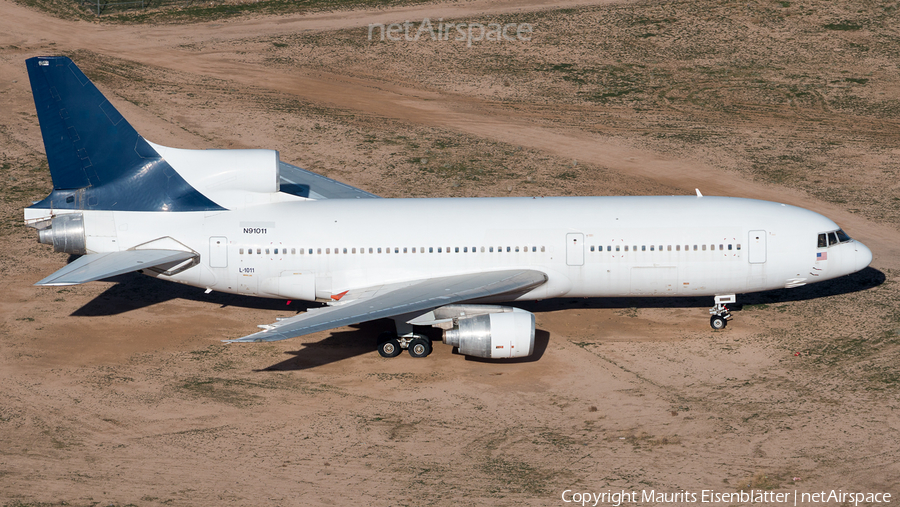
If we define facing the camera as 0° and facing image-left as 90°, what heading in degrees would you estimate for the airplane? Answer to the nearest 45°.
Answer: approximately 270°
